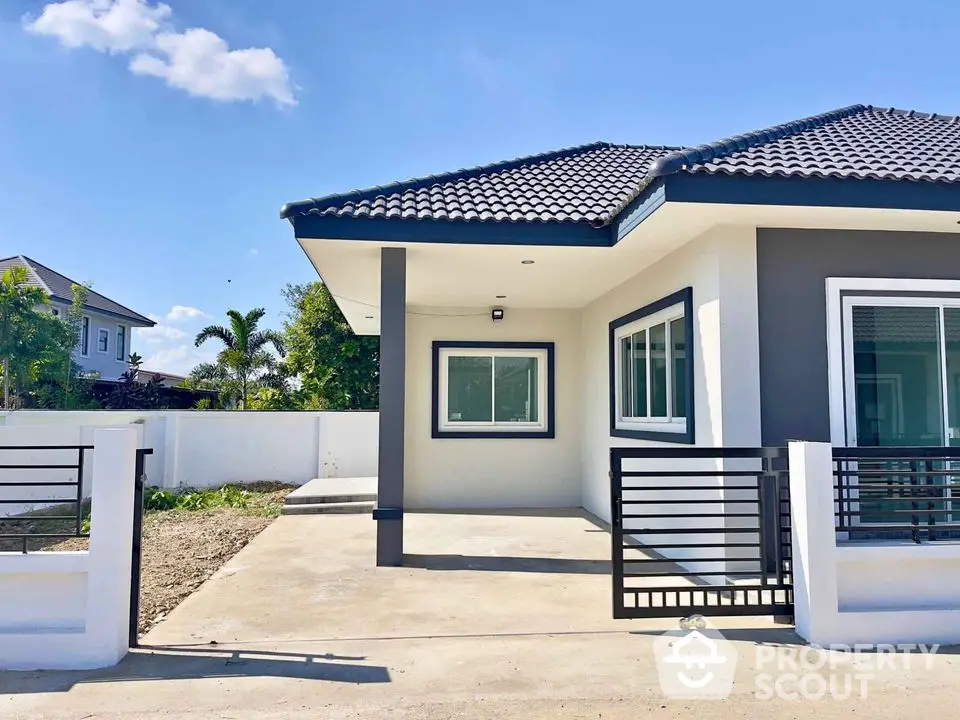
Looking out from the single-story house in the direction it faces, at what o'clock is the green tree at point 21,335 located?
The green tree is roughly at 4 o'clock from the single-story house.

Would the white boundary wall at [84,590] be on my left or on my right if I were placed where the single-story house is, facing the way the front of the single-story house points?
on my right

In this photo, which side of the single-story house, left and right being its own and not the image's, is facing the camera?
front

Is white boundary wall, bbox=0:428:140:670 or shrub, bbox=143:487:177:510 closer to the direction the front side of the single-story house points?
the white boundary wall

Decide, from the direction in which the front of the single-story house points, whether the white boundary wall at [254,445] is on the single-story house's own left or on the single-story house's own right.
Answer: on the single-story house's own right

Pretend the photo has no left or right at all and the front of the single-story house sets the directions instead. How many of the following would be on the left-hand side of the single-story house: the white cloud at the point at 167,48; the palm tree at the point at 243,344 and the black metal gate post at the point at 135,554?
0
